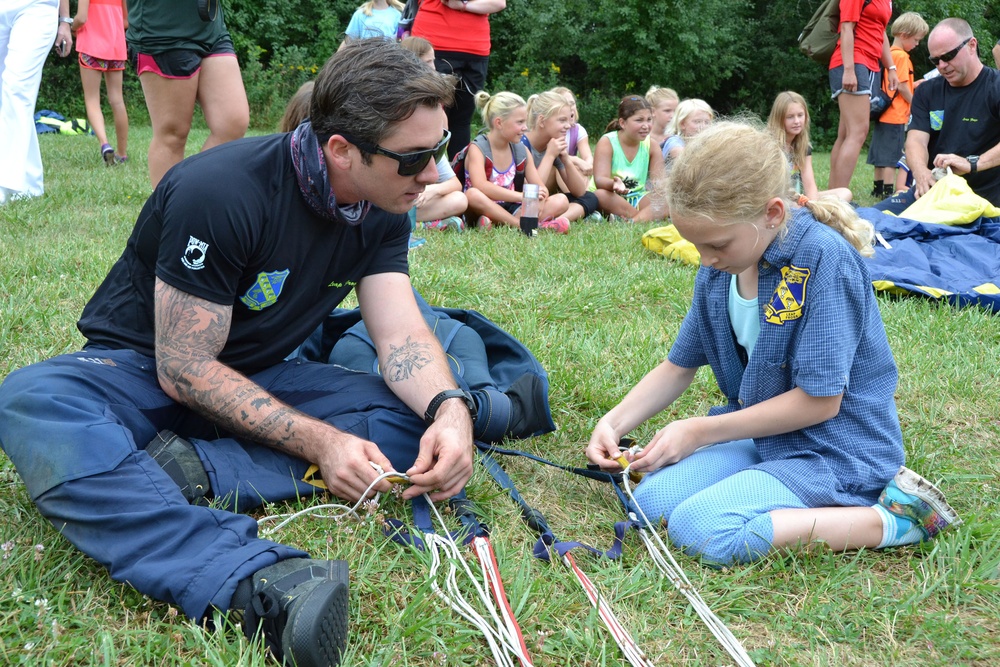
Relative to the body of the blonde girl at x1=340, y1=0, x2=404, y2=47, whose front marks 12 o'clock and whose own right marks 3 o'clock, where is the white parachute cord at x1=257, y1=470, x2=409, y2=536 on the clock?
The white parachute cord is roughly at 12 o'clock from the blonde girl.

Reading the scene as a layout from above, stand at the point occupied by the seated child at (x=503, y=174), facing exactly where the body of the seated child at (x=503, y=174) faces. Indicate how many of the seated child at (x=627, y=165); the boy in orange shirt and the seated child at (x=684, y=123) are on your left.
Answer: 3

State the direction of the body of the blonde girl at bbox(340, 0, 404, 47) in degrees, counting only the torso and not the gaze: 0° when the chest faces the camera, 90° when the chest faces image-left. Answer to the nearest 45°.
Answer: approximately 0°

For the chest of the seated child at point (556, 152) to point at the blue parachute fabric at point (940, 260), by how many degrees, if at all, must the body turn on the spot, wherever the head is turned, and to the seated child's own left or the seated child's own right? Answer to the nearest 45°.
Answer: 0° — they already face it

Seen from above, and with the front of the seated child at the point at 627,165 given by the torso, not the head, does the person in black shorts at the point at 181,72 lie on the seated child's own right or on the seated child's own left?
on the seated child's own right

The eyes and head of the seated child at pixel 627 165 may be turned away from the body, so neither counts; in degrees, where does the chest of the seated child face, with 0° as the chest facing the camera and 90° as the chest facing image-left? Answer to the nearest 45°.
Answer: approximately 315°

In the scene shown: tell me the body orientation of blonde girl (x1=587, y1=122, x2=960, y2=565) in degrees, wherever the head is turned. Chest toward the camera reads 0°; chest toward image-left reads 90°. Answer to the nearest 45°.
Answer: approximately 45°
